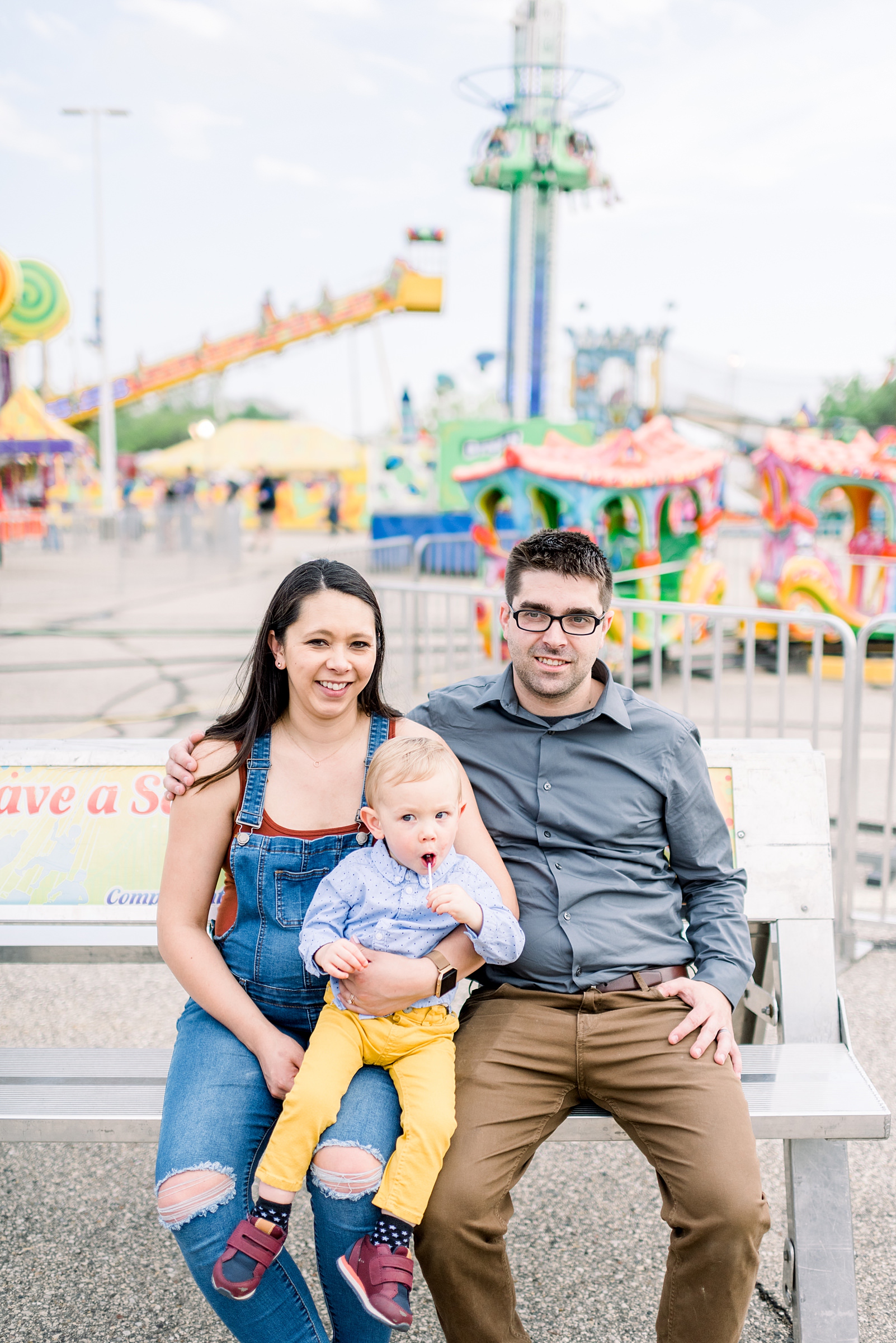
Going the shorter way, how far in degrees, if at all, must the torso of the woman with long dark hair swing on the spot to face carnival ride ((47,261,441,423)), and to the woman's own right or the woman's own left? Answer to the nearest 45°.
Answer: approximately 180°

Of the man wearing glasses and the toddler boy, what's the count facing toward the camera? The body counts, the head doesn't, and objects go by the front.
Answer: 2

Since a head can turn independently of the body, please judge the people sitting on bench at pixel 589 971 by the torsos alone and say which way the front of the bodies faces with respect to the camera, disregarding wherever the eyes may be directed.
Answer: toward the camera

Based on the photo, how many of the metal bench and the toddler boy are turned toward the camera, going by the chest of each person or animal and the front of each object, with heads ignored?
2

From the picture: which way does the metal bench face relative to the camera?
toward the camera

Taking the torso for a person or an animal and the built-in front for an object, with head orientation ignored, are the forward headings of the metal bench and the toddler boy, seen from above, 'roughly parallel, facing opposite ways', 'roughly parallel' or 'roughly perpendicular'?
roughly parallel

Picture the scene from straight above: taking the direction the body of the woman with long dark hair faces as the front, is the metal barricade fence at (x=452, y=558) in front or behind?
behind

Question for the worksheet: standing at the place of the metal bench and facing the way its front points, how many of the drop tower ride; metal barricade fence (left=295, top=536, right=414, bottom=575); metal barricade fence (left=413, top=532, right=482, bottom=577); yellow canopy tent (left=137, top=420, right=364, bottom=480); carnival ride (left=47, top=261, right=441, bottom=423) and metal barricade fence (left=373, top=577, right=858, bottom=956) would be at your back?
6

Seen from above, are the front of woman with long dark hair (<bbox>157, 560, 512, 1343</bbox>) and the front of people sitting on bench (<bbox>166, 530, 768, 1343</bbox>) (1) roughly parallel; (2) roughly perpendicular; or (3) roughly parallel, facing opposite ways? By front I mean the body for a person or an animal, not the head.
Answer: roughly parallel

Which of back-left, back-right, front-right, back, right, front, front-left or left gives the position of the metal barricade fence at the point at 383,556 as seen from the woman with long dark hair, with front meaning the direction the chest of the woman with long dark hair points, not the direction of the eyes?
back

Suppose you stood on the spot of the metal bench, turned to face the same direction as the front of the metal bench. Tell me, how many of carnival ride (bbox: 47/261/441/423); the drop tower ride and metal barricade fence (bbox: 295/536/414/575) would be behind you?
3
